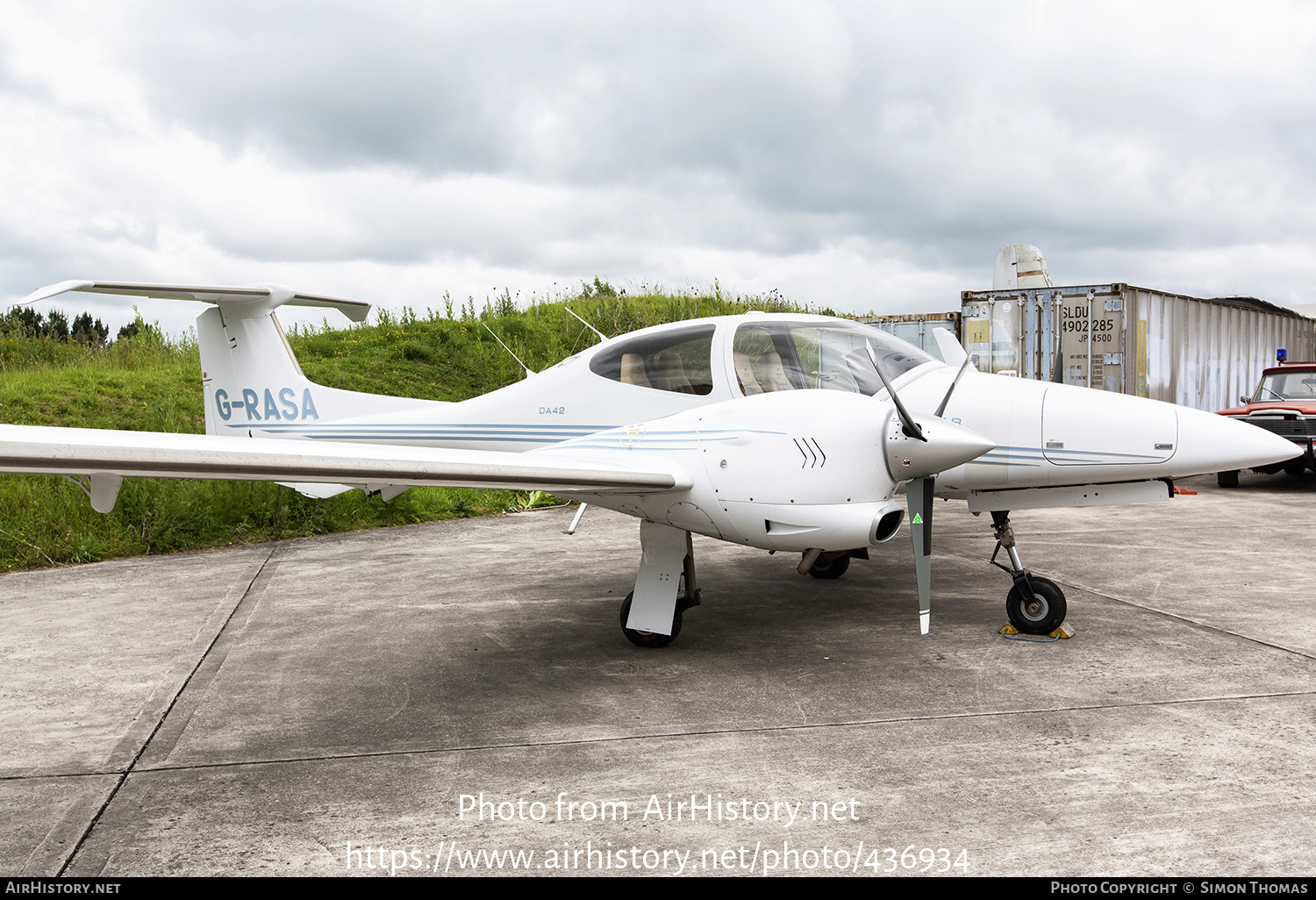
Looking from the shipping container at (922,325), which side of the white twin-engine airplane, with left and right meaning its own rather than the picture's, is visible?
left

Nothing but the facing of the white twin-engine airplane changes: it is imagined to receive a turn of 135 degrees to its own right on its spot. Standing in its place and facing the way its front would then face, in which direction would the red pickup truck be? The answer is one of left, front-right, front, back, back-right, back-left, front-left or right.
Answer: back-right

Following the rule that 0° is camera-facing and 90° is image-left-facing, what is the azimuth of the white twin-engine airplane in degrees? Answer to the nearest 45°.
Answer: approximately 315°

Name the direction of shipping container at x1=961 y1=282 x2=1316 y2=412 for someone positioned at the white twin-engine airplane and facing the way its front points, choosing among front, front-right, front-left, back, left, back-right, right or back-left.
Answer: left
